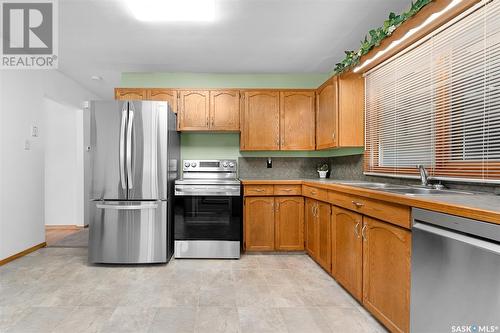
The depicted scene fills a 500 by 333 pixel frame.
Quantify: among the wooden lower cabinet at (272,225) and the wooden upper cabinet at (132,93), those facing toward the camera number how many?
2

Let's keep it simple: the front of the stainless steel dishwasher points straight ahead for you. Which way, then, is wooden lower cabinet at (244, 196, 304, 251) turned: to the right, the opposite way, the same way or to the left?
to the left

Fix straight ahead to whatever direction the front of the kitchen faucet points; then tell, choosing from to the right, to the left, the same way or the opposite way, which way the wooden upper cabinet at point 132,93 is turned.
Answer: to the left

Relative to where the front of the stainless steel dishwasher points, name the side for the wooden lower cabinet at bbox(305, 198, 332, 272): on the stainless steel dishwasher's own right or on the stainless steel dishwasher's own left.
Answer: on the stainless steel dishwasher's own right

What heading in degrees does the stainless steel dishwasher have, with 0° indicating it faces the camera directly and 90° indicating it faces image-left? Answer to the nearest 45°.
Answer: approximately 45°

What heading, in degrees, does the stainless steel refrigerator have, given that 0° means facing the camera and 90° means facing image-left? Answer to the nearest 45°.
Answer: approximately 0°

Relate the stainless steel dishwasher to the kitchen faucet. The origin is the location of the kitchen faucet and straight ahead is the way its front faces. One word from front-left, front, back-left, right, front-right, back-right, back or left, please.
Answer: front-left

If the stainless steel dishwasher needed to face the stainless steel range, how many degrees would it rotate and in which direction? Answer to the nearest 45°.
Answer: approximately 45° to its right

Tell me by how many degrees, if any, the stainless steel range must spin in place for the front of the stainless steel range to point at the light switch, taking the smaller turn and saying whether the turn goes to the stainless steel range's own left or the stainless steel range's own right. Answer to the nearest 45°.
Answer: approximately 90° to the stainless steel range's own right

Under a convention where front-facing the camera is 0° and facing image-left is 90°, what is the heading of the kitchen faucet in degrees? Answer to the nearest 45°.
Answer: approximately 45°

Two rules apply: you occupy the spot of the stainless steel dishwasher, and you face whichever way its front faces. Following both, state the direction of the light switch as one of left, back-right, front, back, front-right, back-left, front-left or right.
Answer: front-right

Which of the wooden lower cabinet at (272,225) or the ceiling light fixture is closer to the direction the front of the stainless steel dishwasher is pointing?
the ceiling light fixture
